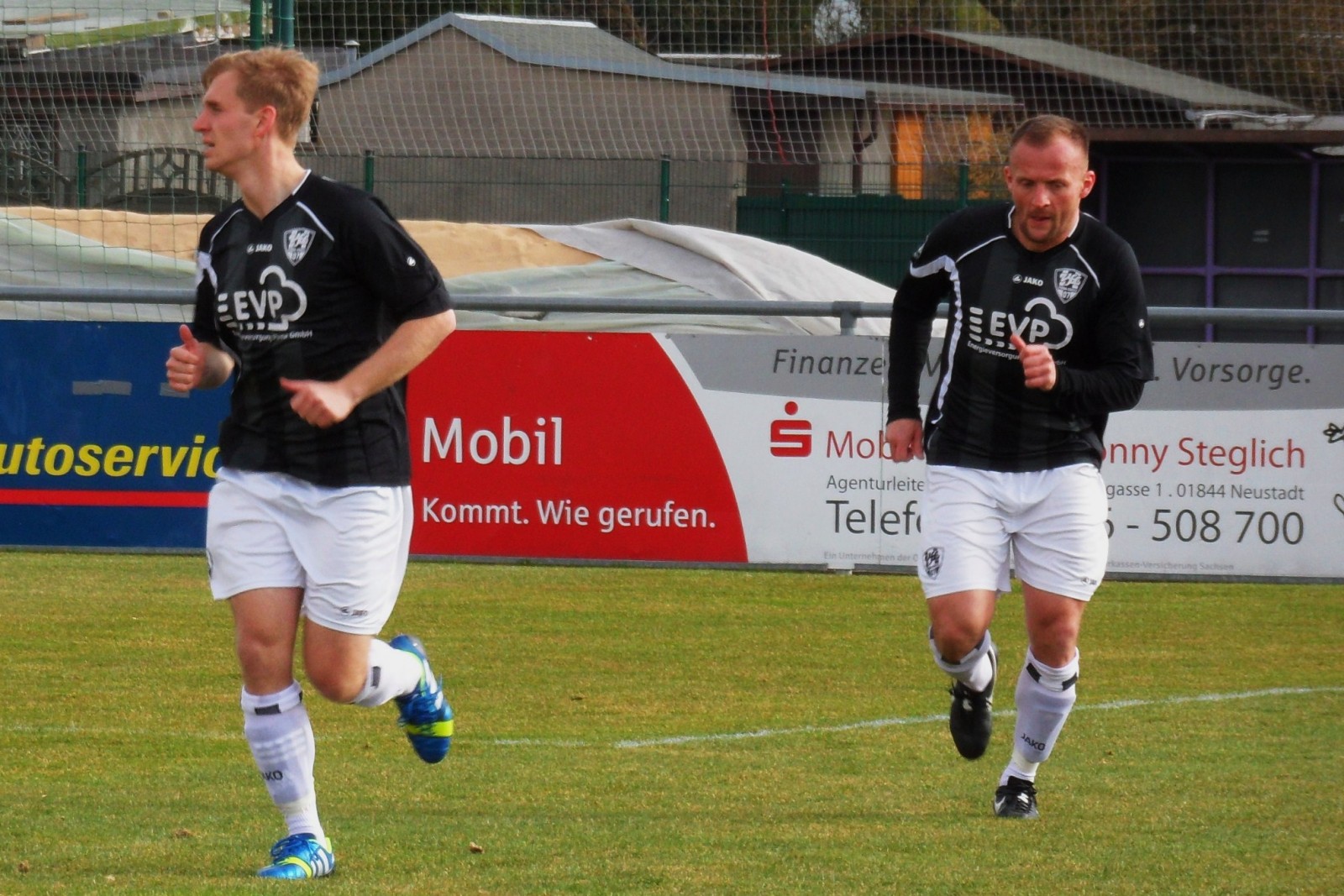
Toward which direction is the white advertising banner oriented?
toward the camera

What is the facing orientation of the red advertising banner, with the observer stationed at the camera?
facing the viewer

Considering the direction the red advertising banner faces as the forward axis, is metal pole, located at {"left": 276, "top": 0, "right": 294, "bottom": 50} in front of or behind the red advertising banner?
behind

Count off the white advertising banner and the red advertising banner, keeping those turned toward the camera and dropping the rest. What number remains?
2

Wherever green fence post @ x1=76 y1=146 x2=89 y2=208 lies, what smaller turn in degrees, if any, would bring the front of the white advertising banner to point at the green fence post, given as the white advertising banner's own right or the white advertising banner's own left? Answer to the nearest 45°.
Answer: approximately 135° to the white advertising banner's own right

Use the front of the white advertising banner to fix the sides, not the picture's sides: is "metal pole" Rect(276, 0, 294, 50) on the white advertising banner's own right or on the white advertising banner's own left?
on the white advertising banner's own right

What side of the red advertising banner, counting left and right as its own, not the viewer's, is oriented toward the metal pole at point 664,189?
back

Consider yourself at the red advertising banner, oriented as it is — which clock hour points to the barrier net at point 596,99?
The barrier net is roughly at 6 o'clock from the red advertising banner.

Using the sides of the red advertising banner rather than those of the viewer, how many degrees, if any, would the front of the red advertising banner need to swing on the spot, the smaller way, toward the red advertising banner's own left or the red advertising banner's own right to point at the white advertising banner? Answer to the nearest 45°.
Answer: approximately 90° to the red advertising banner's own left

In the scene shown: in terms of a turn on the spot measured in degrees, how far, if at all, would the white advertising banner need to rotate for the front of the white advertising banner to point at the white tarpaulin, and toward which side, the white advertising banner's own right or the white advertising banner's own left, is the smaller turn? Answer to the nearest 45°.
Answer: approximately 135° to the white advertising banner's own right

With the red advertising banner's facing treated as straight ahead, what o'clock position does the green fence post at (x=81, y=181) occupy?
The green fence post is roughly at 5 o'clock from the red advertising banner.

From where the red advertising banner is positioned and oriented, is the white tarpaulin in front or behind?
behind
